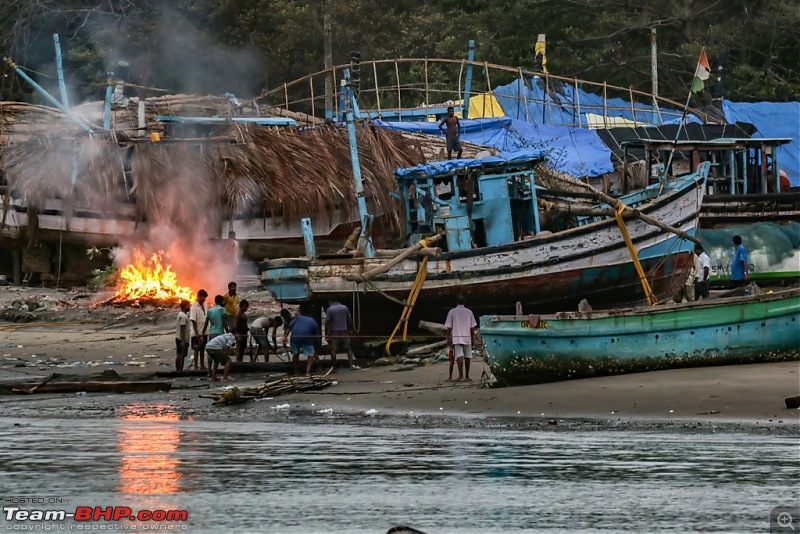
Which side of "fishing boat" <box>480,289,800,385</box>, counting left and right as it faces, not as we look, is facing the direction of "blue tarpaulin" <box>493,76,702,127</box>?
right

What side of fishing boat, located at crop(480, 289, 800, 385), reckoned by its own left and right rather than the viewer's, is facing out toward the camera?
left

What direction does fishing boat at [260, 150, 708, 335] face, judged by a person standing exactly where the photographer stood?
facing to the right of the viewer

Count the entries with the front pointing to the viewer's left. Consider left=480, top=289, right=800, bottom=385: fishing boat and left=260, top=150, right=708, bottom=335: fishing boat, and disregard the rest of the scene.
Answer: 1

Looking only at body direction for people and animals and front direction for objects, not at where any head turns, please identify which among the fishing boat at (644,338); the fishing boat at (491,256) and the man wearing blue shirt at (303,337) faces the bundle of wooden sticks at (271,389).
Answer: the fishing boat at (644,338)

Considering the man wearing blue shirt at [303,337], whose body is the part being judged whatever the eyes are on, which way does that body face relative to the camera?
away from the camera

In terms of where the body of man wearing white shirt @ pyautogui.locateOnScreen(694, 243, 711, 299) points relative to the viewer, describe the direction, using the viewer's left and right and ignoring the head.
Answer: facing to the left of the viewer

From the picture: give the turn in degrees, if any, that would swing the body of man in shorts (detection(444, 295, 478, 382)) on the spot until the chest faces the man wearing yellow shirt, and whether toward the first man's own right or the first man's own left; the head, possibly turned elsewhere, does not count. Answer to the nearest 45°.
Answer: approximately 45° to the first man's own left

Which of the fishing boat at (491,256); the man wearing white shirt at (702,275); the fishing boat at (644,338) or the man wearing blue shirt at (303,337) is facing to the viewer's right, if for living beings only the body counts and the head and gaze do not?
the fishing boat at (491,256)

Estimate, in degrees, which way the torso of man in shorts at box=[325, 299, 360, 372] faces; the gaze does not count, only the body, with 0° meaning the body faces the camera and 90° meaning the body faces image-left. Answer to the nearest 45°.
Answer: approximately 180°

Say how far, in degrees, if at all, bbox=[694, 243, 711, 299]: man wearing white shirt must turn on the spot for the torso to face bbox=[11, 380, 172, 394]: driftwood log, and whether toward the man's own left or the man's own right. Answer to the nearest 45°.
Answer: approximately 45° to the man's own left
